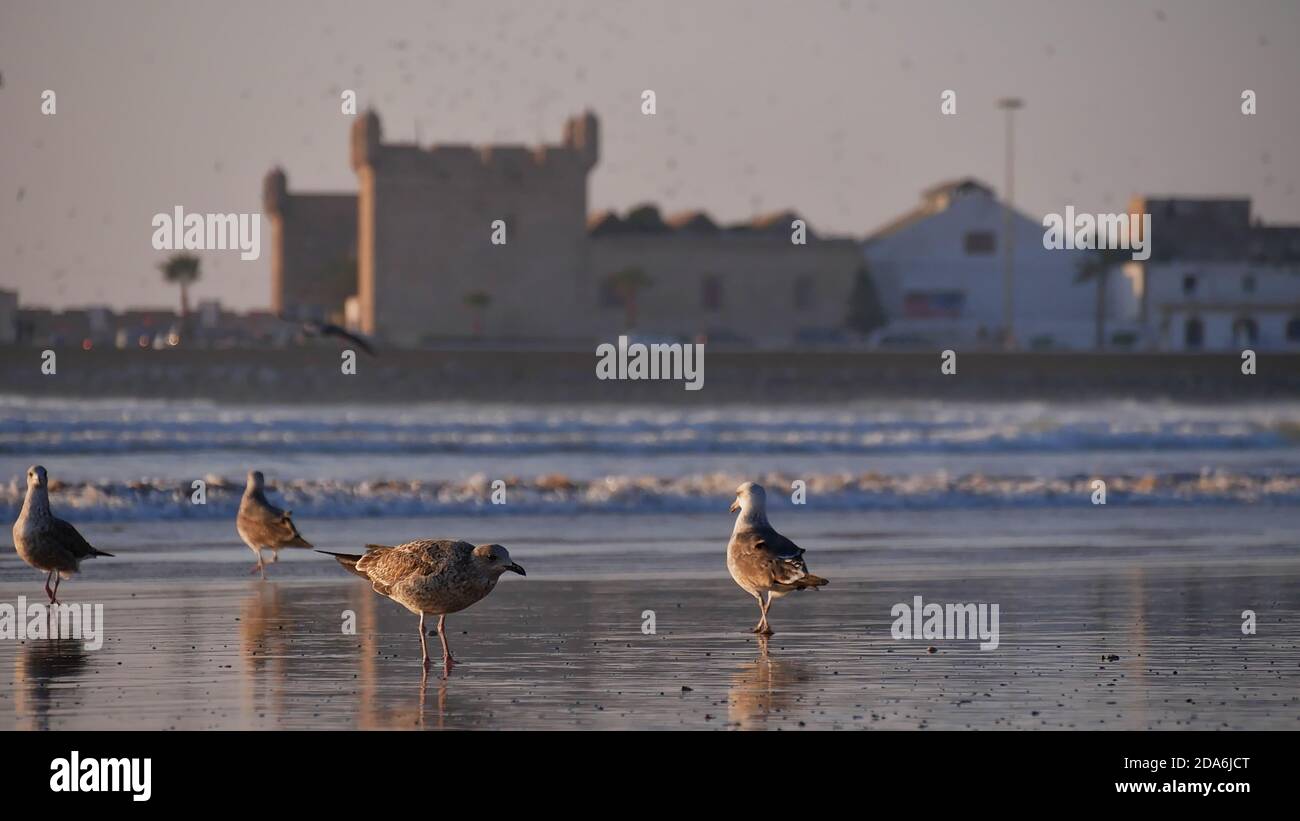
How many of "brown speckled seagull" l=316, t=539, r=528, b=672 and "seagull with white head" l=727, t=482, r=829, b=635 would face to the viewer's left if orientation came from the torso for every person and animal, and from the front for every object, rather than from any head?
1

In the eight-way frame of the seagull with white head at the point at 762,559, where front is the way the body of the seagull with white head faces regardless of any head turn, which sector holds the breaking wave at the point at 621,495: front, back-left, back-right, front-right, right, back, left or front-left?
right

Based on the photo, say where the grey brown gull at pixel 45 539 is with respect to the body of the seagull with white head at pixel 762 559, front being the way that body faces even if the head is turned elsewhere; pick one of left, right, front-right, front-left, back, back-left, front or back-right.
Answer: front

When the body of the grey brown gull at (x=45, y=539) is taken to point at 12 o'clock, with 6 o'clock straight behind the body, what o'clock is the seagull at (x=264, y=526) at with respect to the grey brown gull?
The seagull is roughly at 6 o'clock from the grey brown gull.

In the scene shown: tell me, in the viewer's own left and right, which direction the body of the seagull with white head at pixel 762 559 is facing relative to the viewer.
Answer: facing to the left of the viewer

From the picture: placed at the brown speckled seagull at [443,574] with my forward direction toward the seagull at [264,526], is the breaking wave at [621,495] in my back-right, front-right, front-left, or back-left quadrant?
front-right

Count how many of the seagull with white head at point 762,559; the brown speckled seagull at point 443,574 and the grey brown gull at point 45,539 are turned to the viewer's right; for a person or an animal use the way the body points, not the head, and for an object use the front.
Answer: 1

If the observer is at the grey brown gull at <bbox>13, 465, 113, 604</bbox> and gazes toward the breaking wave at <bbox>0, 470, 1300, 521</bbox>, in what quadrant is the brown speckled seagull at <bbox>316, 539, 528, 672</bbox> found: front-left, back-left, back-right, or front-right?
back-right

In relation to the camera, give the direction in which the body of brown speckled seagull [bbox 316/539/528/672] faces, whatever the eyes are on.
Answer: to the viewer's right

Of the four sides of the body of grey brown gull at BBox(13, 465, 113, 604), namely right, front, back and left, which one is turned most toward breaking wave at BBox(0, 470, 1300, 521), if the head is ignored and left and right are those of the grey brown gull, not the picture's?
back

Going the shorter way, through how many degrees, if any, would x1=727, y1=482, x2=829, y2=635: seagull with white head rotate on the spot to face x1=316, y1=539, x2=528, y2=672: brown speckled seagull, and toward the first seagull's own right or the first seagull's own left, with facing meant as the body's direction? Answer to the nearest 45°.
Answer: approximately 45° to the first seagull's own left

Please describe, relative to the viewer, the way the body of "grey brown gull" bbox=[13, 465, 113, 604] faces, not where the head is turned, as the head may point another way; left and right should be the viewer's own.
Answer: facing the viewer and to the left of the viewer

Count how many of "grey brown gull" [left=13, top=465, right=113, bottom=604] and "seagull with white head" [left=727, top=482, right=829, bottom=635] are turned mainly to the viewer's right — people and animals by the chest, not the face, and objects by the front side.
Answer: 0

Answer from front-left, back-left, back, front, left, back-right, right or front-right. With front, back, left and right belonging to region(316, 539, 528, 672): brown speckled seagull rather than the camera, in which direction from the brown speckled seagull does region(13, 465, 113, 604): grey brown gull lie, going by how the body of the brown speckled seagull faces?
back-left

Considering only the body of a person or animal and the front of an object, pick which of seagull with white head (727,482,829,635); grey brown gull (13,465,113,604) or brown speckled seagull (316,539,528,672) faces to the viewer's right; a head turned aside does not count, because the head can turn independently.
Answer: the brown speckled seagull

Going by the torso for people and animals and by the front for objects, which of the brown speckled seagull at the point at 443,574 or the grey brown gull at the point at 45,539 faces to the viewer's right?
the brown speckled seagull
